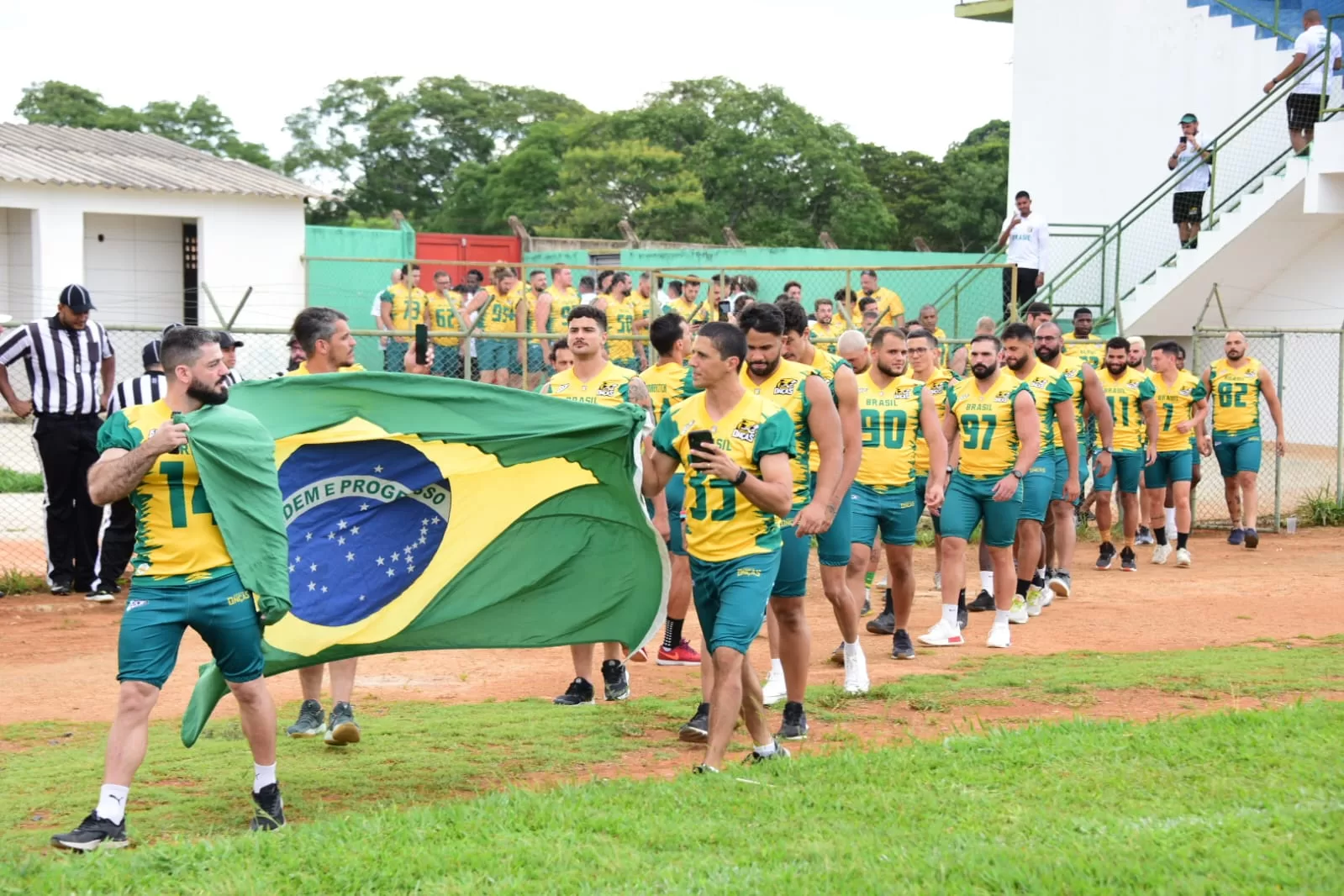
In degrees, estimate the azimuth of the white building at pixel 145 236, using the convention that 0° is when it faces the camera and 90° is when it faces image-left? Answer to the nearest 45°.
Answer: approximately 0°

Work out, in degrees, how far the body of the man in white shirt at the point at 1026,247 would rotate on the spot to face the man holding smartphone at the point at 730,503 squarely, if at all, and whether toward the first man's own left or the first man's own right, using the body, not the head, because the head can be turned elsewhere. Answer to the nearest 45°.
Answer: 0° — they already face them

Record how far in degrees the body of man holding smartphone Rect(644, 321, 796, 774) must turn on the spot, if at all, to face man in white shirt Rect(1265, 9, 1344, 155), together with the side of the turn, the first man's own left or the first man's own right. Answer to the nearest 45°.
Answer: approximately 180°

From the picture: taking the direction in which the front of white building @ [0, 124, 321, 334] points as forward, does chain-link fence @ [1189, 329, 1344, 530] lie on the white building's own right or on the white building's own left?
on the white building's own left

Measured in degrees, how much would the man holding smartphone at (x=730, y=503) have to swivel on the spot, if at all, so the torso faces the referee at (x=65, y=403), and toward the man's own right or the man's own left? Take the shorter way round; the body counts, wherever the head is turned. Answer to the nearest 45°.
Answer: approximately 90° to the man's own right

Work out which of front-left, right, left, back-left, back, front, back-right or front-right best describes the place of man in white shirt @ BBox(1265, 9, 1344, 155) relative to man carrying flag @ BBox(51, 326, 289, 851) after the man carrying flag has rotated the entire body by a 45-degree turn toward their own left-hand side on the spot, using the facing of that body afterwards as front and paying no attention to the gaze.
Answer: left

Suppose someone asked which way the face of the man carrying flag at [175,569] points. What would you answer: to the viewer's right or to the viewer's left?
to the viewer's right
